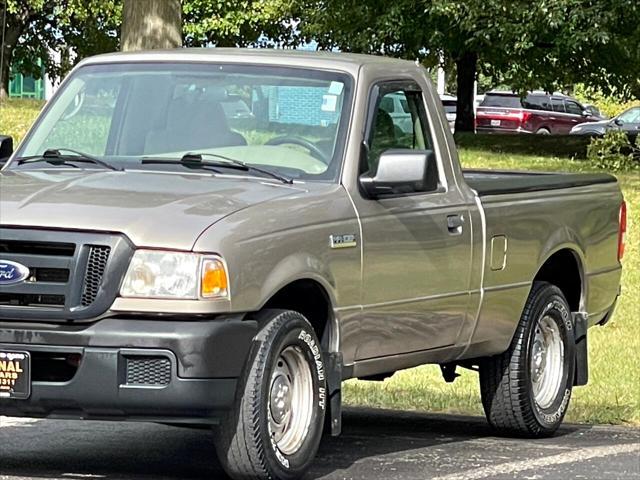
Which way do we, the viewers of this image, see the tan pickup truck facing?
facing the viewer and to the left of the viewer
